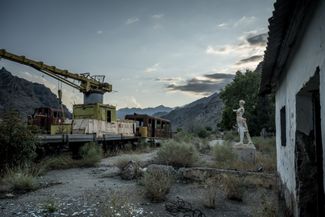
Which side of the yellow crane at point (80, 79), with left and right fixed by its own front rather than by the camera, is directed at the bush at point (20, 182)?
left

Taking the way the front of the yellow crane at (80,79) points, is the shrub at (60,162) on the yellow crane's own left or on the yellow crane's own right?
on the yellow crane's own left

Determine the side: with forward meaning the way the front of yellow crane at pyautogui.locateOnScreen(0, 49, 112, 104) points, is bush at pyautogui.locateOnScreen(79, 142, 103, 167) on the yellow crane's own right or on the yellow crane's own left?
on the yellow crane's own left

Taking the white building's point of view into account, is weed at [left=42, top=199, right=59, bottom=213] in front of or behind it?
in front

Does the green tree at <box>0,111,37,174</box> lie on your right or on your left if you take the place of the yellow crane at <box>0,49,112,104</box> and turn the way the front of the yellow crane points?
on your left

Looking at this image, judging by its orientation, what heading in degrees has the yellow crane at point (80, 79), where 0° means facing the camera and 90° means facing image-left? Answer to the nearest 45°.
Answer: approximately 90°

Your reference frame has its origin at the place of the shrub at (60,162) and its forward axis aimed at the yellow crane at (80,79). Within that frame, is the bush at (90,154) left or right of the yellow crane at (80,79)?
right

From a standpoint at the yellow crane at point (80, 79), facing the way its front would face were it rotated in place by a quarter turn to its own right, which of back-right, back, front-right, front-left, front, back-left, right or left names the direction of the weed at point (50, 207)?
back

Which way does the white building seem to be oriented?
to the viewer's left

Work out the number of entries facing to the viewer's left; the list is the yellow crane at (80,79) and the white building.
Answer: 2

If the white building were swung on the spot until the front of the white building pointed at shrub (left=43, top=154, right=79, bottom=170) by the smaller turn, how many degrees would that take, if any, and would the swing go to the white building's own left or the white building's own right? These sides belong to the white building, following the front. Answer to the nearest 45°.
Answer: approximately 45° to the white building's own right

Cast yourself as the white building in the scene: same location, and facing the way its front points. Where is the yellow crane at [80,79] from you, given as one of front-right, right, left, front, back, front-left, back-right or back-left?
front-right

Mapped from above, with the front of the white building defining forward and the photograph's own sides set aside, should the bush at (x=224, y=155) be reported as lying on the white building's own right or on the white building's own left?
on the white building's own right
